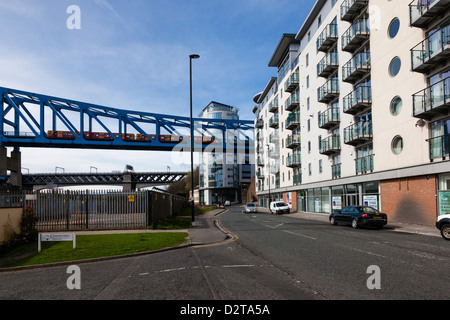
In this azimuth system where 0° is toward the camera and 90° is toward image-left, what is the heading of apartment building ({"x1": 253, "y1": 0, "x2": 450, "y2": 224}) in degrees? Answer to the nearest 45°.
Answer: approximately 45°

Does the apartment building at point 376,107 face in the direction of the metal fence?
yes

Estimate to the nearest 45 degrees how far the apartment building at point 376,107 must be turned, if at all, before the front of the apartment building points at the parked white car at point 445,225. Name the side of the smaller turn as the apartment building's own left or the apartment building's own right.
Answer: approximately 45° to the apartment building's own left

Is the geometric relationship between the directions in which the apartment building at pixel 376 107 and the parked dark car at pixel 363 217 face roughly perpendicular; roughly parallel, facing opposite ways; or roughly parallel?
roughly perpendicular
